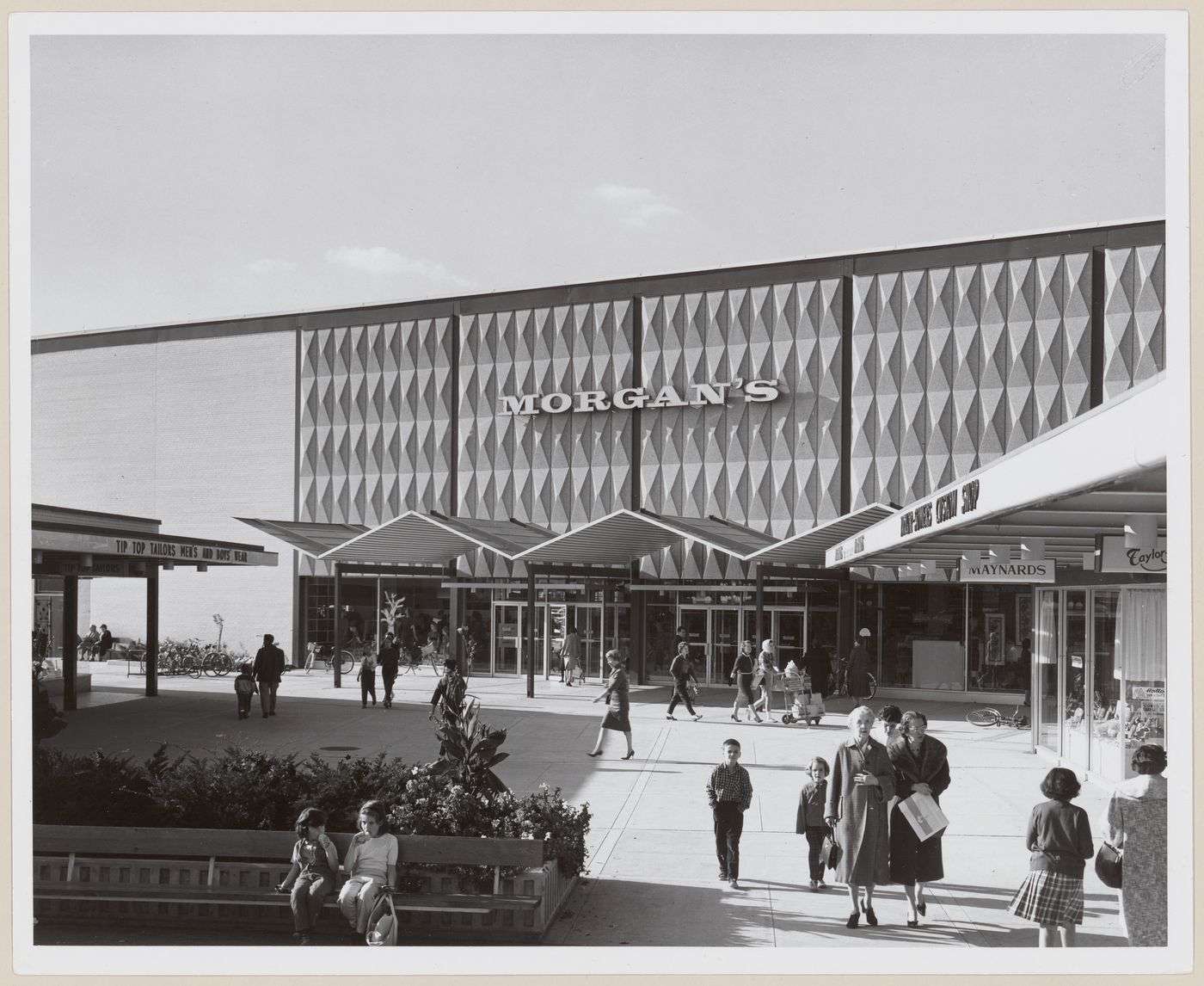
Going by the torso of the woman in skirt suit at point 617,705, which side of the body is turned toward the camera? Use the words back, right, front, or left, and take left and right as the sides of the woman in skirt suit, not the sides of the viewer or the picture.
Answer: left

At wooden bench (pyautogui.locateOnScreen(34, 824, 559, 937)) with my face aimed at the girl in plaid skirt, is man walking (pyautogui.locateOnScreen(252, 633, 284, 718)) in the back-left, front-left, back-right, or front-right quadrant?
back-left

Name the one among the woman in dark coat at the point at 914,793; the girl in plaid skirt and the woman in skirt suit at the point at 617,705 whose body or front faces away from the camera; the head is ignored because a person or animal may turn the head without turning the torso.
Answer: the girl in plaid skirt

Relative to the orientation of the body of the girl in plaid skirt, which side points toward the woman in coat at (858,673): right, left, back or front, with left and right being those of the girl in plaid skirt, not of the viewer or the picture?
front

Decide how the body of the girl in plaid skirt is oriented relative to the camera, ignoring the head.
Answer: away from the camera

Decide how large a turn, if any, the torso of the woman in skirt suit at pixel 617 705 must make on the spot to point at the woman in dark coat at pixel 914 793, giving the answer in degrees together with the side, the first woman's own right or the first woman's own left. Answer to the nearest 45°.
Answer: approximately 90° to the first woman's own left

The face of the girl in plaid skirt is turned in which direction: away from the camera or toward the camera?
away from the camera

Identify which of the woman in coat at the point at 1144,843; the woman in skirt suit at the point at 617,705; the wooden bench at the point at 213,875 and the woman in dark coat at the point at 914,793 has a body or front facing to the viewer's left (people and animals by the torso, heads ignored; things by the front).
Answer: the woman in skirt suit

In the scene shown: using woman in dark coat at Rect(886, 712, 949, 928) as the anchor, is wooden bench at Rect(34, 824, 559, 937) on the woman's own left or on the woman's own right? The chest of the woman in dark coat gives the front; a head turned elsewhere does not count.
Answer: on the woman's own right

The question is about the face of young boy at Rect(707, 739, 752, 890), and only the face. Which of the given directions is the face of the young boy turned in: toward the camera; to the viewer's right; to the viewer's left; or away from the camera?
toward the camera

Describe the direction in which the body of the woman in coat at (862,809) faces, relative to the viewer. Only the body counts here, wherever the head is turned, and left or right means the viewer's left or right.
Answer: facing the viewer

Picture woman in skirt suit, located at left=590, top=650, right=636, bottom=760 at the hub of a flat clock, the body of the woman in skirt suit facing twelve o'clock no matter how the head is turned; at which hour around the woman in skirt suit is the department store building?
The department store building is roughly at 3 o'clock from the woman in skirt suit.

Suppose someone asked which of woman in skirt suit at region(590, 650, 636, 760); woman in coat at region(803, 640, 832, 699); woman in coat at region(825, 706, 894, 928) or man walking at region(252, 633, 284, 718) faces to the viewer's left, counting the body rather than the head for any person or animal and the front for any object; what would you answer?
the woman in skirt suit

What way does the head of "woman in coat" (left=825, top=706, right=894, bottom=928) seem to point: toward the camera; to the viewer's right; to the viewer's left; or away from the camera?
toward the camera

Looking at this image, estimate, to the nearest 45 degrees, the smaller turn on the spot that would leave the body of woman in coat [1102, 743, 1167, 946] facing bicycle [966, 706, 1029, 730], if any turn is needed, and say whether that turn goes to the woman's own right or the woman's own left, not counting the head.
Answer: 0° — they already face it
